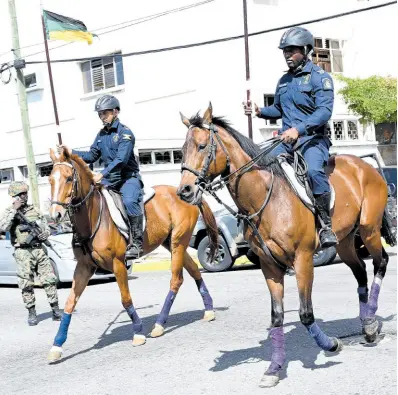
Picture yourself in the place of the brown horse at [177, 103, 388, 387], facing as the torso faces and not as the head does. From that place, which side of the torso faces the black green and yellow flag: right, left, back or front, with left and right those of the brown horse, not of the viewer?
right

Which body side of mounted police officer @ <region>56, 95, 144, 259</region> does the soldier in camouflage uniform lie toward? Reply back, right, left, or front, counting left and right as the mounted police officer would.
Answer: right

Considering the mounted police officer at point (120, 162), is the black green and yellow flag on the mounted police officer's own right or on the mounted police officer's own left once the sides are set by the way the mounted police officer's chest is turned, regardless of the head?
on the mounted police officer's own right

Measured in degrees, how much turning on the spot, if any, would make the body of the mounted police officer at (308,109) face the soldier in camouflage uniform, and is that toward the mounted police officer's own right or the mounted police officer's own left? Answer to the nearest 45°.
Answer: approximately 90° to the mounted police officer's own right

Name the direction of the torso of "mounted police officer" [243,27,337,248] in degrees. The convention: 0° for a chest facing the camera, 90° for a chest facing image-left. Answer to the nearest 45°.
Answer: approximately 45°

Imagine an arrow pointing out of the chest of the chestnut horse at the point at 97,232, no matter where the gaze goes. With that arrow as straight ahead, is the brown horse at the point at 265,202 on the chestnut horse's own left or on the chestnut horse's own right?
on the chestnut horse's own left

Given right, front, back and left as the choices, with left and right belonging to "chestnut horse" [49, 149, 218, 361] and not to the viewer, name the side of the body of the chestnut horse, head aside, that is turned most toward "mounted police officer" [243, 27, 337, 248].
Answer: left

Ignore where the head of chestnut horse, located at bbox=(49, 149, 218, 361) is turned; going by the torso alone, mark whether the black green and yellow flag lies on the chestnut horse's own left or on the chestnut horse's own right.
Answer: on the chestnut horse's own right

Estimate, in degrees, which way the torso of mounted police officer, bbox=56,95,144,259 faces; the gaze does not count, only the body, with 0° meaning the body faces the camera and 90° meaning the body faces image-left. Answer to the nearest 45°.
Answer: approximately 45°
